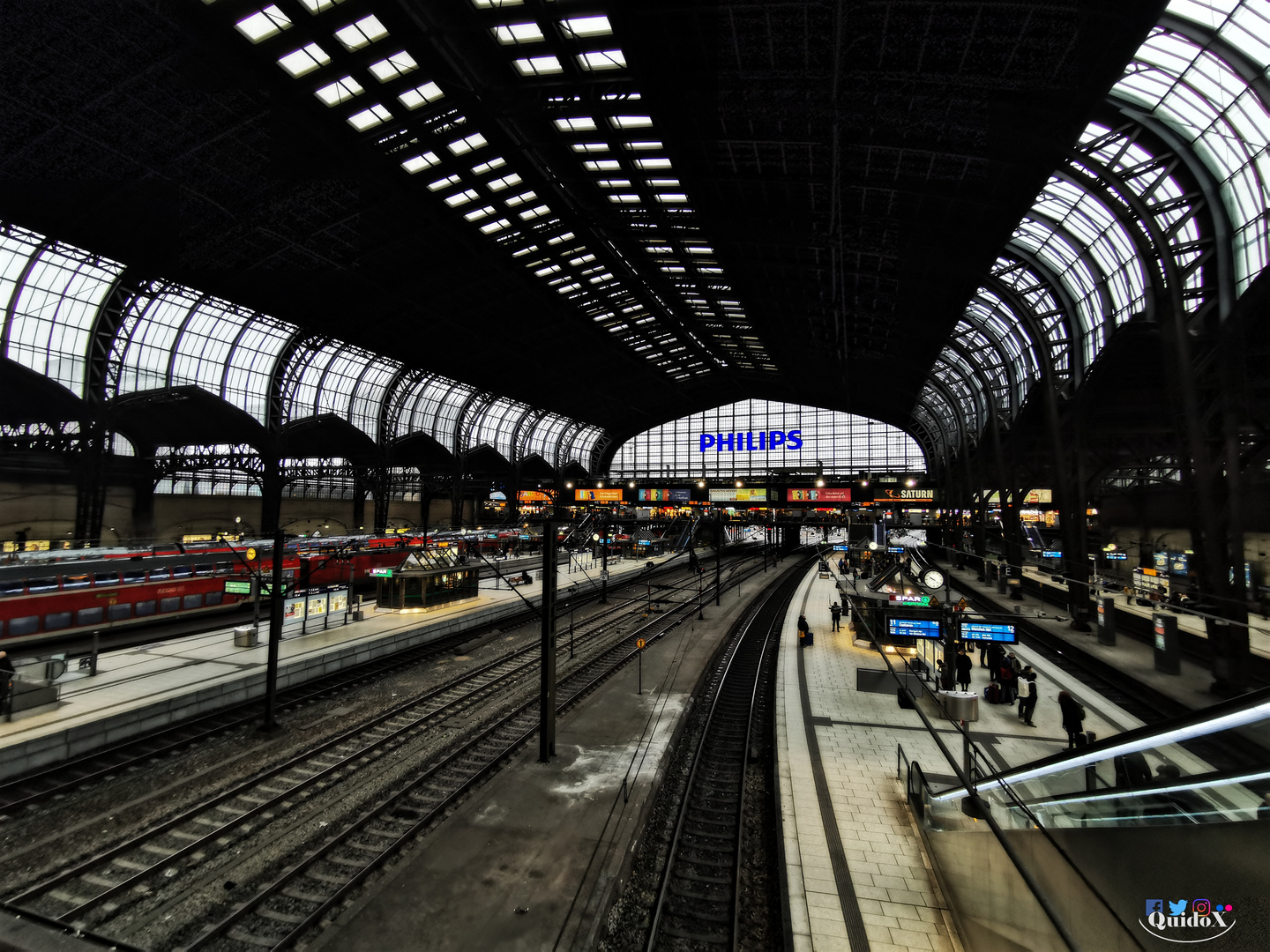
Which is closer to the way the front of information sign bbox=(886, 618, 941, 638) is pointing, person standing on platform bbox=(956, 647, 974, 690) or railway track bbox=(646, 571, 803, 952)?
the railway track

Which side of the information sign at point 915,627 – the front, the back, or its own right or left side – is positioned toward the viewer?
front

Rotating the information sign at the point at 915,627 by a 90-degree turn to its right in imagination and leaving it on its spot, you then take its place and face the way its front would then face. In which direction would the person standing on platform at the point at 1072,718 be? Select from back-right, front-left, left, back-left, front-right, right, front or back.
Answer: back-left

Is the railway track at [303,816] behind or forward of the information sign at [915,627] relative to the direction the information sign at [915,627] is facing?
forward

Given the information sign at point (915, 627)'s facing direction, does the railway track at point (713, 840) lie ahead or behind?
ahead

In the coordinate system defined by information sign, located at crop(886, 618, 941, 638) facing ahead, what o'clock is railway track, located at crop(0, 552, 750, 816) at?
The railway track is roughly at 2 o'clock from the information sign.

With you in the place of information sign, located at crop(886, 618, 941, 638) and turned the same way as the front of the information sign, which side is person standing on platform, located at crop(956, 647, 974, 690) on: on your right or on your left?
on your left
